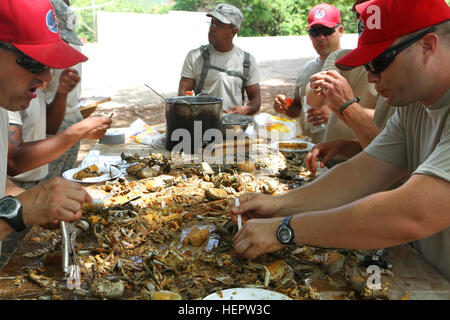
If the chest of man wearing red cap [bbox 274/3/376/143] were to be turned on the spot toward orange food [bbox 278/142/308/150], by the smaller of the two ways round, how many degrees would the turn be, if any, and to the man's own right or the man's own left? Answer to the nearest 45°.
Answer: approximately 45° to the man's own left

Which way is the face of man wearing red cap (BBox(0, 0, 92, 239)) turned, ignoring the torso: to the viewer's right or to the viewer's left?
to the viewer's right

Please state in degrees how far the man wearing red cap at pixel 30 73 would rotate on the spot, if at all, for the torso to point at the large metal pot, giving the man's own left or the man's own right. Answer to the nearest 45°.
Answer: approximately 45° to the man's own left

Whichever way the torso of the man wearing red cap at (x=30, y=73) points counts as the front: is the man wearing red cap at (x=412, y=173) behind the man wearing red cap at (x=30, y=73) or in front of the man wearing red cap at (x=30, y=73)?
in front

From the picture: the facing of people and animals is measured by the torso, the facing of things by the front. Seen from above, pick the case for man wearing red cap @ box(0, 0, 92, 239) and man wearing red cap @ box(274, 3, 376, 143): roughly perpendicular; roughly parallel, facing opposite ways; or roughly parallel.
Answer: roughly perpendicular

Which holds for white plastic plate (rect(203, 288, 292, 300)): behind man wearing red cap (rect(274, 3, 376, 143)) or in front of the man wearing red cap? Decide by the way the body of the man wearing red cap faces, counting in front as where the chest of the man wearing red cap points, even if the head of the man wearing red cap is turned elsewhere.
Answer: in front

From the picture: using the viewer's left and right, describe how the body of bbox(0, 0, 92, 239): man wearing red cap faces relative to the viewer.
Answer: facing to the right of the viewer

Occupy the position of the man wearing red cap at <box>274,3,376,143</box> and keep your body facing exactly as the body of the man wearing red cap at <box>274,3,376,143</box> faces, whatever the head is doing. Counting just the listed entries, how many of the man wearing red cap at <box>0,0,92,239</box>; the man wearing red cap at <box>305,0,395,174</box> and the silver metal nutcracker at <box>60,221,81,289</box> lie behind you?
0

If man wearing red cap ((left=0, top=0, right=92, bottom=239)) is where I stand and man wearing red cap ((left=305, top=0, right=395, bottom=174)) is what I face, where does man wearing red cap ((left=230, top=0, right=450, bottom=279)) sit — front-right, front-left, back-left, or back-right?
front-right

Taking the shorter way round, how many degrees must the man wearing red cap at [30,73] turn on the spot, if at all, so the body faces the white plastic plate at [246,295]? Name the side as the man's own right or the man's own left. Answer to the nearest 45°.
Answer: approximately 45° to the man's own right

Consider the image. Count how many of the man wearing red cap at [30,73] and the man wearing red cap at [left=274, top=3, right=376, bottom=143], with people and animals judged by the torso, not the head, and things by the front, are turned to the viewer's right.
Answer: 1

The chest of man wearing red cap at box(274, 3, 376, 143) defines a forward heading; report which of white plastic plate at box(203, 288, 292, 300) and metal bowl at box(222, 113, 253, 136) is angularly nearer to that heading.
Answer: the metal bowl

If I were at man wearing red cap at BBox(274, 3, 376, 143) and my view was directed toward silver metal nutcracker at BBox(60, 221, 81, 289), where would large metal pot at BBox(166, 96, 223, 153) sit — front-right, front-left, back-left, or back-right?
front-right

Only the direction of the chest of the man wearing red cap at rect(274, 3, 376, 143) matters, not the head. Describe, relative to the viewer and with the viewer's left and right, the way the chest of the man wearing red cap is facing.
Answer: facing the viewer and to the left of the viewer

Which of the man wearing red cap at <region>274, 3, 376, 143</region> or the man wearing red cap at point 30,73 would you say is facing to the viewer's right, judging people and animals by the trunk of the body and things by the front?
the man wearing red cap at point 30,73
